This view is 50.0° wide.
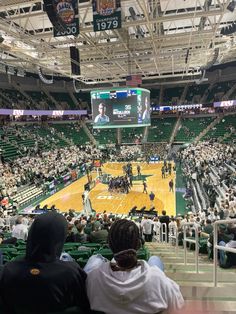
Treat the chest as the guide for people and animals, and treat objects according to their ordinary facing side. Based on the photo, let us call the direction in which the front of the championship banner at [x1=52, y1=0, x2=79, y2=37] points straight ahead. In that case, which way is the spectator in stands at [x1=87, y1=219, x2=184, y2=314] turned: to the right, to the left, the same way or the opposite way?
the opposite way

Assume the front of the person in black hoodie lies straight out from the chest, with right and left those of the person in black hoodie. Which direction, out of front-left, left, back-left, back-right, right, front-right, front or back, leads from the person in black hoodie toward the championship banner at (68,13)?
front

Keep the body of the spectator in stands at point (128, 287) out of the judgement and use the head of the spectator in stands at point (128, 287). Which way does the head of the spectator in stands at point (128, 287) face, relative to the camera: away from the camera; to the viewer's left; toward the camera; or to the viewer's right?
away from the camera

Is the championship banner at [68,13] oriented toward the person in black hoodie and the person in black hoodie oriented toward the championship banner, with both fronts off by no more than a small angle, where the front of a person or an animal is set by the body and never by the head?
yes

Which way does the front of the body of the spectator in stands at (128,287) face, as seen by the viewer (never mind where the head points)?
away from the camera

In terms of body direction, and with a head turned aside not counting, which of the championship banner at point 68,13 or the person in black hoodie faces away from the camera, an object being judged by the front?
the person in black hoodie

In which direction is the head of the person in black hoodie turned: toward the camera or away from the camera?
away from the camera

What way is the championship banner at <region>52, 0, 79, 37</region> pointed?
toward the camera

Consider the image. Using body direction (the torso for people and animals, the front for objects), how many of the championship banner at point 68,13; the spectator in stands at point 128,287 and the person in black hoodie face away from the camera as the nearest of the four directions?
2

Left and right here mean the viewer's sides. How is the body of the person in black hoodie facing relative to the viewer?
facing away from the viewer

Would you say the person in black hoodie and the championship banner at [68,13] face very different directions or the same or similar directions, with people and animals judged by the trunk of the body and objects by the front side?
very different directions

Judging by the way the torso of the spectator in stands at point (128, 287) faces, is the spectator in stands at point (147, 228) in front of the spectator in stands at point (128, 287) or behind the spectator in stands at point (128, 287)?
in front

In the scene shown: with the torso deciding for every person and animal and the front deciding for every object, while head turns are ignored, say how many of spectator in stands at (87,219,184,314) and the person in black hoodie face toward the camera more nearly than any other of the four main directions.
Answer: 0

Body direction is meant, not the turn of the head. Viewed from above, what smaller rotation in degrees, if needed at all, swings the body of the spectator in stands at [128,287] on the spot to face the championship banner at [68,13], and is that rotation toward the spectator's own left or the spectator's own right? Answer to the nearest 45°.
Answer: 0° — they already face it

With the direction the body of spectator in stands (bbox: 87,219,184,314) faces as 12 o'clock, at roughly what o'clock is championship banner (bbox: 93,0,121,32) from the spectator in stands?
The championship banner is roughly at 12 o'clock from the spectator in stands.

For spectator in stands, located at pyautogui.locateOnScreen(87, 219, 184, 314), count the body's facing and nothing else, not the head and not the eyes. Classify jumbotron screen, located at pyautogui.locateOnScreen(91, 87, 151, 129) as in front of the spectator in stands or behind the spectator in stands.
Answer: in front

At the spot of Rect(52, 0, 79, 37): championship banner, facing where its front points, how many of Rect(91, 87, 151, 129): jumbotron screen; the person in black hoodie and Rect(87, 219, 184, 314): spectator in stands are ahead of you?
2

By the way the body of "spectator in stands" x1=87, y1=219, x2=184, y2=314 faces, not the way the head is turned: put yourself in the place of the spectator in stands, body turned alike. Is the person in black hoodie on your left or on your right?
on your left
